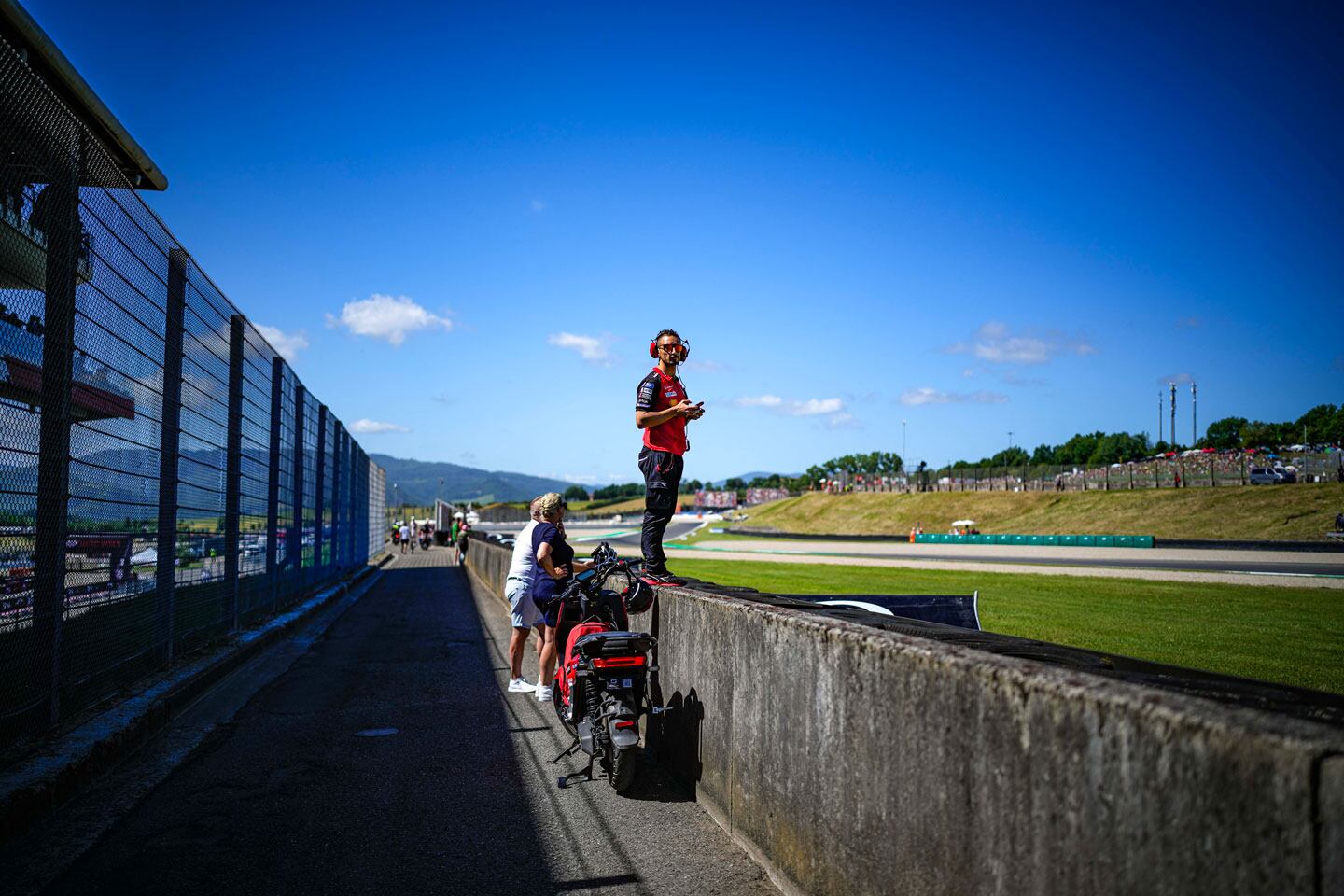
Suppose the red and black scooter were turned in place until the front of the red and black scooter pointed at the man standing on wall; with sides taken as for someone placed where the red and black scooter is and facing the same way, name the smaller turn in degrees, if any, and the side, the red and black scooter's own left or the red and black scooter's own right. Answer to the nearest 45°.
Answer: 0° — it already faces them

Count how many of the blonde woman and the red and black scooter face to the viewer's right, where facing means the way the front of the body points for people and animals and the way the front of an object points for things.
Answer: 1

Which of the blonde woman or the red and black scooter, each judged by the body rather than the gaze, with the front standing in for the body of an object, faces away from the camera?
the red and black scooter

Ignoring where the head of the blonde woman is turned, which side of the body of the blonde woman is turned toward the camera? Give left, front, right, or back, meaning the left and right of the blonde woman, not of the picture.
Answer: right

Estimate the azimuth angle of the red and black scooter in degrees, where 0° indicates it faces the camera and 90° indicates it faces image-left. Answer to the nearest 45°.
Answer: approximately 180°

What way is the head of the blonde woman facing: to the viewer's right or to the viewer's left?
to the viewer's right

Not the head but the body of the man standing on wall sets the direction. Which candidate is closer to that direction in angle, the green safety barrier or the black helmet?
the black helmet

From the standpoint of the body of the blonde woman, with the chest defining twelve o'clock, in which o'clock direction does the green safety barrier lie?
The green safety barrier is roughly at 10 o'clock from the blonde woman.

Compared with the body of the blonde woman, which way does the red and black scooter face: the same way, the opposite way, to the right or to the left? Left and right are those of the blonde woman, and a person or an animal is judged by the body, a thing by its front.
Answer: to the left
